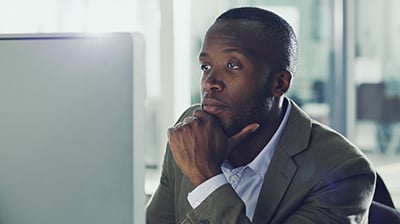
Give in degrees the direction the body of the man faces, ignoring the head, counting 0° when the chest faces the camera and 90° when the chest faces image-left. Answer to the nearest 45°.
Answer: approximately 45°
